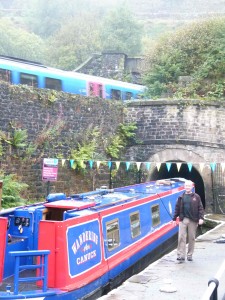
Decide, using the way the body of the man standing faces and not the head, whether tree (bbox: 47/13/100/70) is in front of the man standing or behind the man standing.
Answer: behind

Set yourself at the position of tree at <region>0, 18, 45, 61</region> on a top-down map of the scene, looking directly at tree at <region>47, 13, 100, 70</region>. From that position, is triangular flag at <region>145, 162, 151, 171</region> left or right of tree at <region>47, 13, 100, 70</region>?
right

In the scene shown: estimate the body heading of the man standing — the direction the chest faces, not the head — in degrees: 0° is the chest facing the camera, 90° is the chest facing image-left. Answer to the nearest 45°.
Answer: approximately 0°

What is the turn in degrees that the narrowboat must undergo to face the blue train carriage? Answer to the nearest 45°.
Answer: approximately 45° to its left

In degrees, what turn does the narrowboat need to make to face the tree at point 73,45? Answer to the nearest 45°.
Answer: approximately 45° to its left

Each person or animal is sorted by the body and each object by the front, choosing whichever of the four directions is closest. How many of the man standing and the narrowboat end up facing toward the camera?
1

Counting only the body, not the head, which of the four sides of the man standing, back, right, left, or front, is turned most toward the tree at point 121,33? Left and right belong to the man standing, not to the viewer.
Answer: back

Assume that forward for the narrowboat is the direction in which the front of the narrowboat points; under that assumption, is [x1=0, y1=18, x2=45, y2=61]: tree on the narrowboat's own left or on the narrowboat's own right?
on the narrowboat's own left

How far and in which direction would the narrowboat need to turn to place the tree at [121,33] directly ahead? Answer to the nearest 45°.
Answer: approximately 45° to its left

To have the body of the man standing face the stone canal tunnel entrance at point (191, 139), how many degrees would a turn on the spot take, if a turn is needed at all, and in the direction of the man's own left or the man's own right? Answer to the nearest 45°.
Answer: approximately 180°

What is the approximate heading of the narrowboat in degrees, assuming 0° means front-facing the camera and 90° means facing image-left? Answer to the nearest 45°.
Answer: approximately 225°

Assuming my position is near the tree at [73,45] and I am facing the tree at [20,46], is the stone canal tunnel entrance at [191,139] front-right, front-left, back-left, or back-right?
back-left
